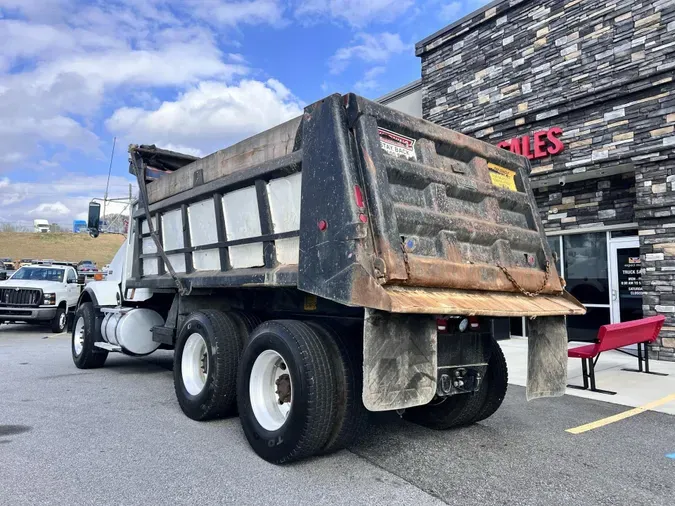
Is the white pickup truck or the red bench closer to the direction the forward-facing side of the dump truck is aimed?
the white pickup truck

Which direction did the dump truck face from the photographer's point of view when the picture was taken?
facing away from the viewer and to the left of the viewer

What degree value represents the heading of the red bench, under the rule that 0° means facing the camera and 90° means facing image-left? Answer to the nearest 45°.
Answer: approximately 135°

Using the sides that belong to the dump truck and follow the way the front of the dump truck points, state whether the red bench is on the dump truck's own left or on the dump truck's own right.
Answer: on the dump truck's own right

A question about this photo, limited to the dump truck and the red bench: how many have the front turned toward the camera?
0

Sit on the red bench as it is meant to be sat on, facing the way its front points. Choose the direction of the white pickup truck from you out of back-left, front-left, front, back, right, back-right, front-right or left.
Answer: front-left

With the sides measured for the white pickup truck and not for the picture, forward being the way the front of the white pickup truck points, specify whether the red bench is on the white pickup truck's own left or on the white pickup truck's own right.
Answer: on the white pickup truck's own left
